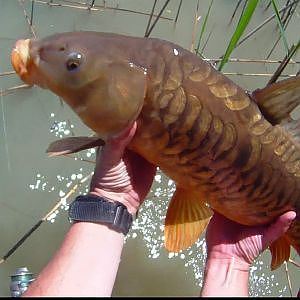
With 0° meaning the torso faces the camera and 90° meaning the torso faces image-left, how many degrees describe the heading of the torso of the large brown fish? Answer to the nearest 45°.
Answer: approximately 90°
